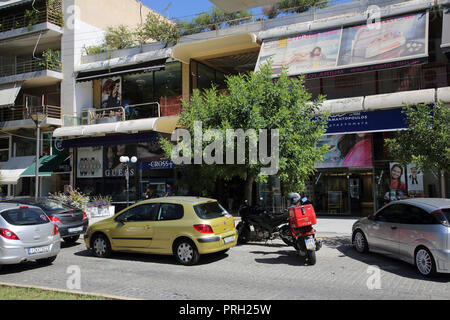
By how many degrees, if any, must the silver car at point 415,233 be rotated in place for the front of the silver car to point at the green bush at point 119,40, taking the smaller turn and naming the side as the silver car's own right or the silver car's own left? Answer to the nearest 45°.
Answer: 0° — it already faces it

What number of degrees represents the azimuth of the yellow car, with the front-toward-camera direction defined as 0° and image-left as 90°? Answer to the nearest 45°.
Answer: approximately 135°

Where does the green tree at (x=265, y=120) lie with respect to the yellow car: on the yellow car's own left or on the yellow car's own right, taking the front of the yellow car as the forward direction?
on the yellow car's own right

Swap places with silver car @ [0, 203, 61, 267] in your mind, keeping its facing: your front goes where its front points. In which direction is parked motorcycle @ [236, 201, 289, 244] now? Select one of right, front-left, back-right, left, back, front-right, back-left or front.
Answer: back-right

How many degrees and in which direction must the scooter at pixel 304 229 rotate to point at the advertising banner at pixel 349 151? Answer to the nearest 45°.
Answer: approximately 45° to its right

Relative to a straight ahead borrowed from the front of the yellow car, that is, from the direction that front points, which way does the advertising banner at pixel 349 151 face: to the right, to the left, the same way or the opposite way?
to the left

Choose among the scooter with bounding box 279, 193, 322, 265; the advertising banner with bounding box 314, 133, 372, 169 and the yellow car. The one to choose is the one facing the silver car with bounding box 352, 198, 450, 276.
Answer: the advertising banner

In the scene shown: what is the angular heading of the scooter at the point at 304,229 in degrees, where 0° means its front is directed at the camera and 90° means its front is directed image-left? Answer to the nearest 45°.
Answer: approximately 135°

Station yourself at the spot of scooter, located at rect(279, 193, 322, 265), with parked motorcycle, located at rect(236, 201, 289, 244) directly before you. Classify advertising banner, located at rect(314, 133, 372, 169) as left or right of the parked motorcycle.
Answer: right

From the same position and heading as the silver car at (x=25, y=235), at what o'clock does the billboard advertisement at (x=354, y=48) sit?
The billboard advertisement is roughly at 4 o'clock from the silver car.

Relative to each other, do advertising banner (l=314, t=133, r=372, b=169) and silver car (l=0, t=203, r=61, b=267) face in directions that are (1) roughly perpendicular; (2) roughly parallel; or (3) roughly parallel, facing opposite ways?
roughly perpendicular

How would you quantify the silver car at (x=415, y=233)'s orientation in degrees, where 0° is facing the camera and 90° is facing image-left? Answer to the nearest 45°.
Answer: approximately 135°
